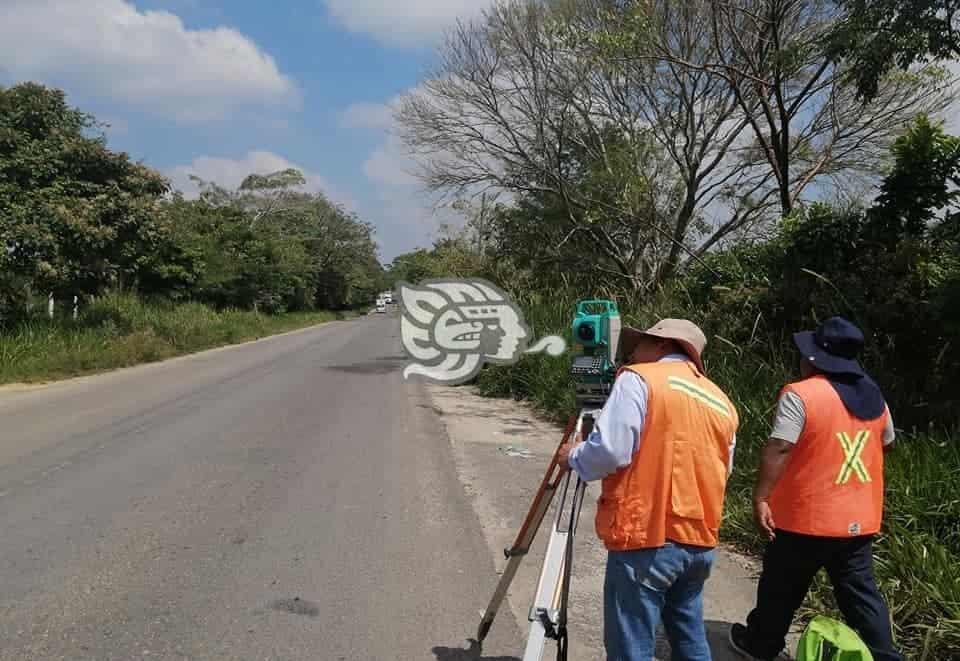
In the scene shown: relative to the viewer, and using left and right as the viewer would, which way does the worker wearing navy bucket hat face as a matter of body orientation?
facing away from the viewer and to the left of the viewer

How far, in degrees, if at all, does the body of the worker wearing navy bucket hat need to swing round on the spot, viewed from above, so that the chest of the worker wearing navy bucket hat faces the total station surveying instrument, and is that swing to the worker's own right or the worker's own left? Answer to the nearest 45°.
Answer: approximately 90° to the worker's own left

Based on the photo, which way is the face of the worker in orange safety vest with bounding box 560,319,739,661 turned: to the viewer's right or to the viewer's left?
to the viewer's left

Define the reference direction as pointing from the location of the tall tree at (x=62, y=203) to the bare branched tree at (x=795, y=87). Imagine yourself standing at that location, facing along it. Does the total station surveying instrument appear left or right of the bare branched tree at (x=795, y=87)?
right

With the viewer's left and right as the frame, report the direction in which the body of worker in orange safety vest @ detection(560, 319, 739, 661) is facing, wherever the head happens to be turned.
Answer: facing away from the viewer and to the left of the viewer

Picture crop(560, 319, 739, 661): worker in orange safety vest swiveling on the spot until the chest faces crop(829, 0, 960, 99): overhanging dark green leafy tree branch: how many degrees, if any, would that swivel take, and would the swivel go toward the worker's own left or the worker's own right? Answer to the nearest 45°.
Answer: approximately 90° to the worker's own right

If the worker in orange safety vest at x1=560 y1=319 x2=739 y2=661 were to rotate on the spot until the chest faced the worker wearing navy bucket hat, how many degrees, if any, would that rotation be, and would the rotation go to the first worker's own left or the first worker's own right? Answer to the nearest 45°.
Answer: approximately 90° to the first worker's own right

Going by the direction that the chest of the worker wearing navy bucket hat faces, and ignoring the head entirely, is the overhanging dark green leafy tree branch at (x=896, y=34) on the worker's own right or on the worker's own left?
on the worker's own right
